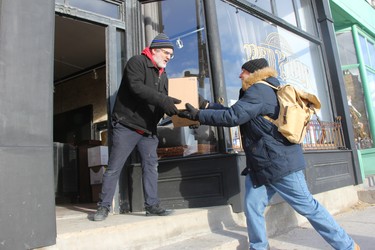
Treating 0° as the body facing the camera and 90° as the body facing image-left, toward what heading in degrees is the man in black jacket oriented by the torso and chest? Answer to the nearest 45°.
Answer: approximately 315°

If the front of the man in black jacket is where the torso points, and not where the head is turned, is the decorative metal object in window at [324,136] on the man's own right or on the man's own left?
on the man's own left

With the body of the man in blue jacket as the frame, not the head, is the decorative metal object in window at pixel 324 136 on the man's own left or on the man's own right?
on the man's own right

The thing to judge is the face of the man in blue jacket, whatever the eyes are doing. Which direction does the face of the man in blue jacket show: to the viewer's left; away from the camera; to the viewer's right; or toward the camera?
to the viewer's left

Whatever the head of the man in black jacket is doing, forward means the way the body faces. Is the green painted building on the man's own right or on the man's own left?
on the man's own left

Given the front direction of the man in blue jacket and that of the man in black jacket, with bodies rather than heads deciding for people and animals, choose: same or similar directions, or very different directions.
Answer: very different directions

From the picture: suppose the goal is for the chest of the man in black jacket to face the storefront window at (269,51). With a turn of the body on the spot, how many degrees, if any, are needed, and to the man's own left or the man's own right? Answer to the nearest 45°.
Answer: approximately 90° to the man's own left

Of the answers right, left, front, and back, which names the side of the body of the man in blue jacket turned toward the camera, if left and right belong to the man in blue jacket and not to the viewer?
left
